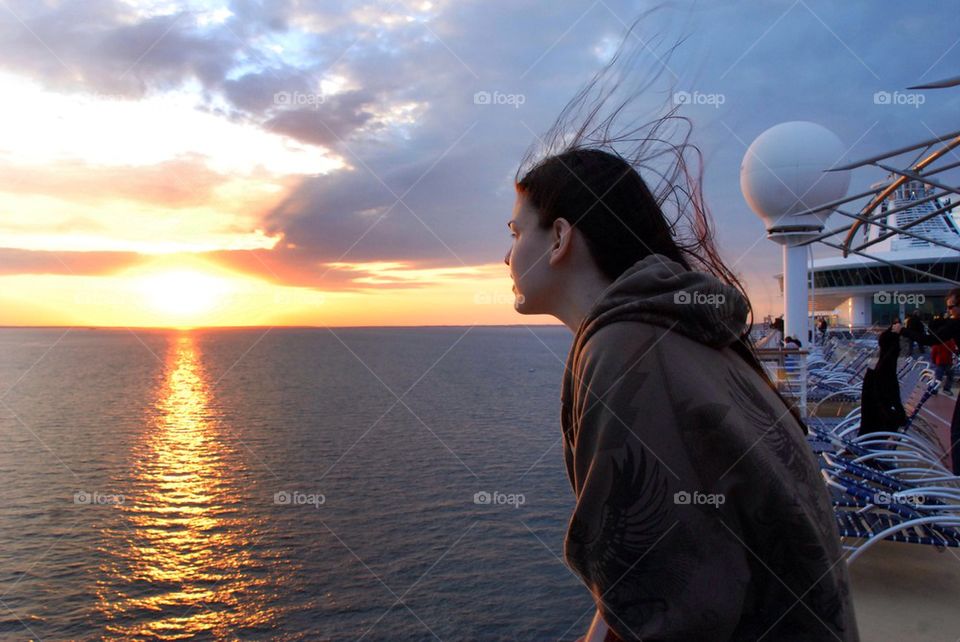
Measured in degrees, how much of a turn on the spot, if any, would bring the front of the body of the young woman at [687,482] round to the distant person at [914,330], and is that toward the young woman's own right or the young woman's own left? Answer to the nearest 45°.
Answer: approximately 45° to the young woman's own right

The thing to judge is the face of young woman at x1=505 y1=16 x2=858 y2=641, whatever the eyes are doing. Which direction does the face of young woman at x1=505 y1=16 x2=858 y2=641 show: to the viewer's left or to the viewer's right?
to the viewer's left

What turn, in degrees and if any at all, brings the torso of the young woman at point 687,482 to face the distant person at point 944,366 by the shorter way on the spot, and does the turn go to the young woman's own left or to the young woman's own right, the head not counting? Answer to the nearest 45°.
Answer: approximately 45° to the young woman's own right

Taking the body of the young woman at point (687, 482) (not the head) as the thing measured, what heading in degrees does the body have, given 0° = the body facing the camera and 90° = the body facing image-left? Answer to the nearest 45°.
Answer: approximately 135°

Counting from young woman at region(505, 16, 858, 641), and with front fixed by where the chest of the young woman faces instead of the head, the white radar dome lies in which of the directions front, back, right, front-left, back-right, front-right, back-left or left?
front-right
